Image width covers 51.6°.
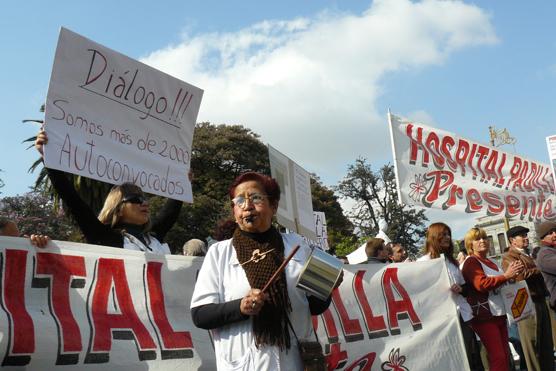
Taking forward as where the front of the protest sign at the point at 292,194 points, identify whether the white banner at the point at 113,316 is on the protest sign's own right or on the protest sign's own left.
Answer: on the protest sign's own right

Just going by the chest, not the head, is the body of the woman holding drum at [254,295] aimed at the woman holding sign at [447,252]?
no

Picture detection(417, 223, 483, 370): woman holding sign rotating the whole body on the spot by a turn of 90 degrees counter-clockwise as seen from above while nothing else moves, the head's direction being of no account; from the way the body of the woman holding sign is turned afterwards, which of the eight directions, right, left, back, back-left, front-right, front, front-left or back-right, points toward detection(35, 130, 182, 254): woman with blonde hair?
back

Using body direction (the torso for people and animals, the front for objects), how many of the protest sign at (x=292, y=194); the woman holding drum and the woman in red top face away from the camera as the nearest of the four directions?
0

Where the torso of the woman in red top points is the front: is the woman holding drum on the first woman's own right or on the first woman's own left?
on the first woman's own right

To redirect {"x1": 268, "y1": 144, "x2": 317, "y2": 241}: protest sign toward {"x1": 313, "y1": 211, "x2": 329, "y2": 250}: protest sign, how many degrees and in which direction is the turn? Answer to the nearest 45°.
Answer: approximately 135° to its left

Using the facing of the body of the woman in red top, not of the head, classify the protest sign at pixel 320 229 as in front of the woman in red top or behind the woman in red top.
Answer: behind

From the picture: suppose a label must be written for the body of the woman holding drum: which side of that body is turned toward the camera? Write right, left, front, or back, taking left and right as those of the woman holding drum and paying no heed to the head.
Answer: front

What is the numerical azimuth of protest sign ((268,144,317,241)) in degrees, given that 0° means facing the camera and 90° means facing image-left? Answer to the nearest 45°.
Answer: approximately 315°

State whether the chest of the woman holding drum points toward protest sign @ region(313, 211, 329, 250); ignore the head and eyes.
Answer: no

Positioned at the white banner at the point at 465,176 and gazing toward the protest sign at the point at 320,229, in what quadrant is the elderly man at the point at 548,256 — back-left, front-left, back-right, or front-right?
back-left

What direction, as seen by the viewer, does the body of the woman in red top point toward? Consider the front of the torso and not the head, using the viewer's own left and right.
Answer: facing the viewer and to the right of the viewer

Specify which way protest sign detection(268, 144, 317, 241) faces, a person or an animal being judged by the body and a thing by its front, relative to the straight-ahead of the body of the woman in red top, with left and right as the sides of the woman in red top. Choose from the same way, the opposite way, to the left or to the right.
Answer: the same way

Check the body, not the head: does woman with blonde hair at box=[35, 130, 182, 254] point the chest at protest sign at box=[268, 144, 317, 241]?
no

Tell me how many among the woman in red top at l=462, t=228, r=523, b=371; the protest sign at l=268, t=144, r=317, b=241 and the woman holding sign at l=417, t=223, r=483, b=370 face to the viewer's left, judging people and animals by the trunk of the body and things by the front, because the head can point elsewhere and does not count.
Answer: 0

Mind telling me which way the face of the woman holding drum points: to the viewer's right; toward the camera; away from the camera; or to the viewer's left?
toward the camera

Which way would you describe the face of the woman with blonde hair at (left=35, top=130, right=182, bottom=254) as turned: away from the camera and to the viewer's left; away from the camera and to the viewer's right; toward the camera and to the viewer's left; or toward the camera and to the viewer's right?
toward the camera and to the viewer's right
